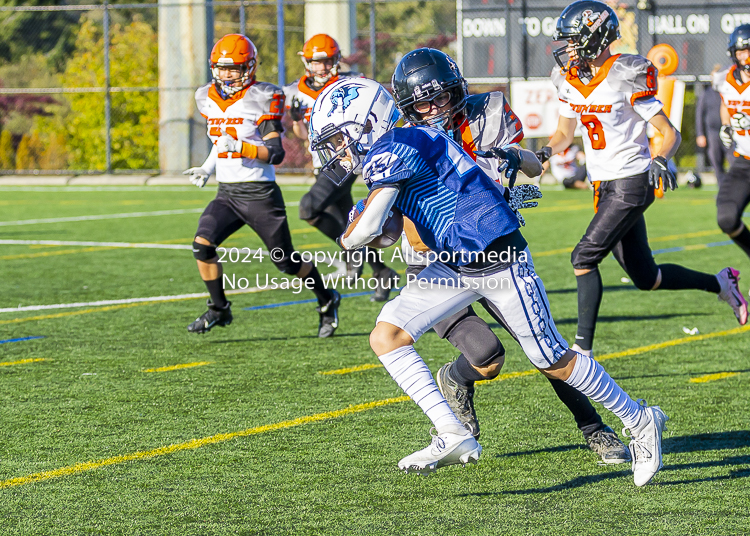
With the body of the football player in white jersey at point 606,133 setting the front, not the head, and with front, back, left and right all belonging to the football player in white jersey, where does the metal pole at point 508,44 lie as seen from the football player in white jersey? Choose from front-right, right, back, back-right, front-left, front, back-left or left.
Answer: back-right

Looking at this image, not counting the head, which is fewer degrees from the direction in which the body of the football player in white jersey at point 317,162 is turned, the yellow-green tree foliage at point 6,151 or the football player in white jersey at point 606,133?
the football player in white jersey

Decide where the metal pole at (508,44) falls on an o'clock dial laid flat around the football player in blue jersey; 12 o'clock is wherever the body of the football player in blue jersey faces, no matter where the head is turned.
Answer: The metal pole is roughly at 3 o'clock from the football player in blue jersey.

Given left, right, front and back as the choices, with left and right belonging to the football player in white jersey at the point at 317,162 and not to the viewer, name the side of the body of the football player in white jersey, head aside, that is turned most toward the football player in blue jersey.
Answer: front

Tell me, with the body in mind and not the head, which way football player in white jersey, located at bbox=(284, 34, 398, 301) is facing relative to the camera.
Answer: toward the camera

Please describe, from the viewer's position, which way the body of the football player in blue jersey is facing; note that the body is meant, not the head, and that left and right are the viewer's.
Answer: facing to the left of the viewer

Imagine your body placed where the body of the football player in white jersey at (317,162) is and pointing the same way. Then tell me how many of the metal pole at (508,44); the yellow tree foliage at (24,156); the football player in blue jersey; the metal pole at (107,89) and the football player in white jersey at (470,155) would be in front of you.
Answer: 2

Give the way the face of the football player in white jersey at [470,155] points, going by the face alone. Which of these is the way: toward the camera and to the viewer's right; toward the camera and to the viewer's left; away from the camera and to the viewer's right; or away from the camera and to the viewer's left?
toward the camera and to the viewer's left

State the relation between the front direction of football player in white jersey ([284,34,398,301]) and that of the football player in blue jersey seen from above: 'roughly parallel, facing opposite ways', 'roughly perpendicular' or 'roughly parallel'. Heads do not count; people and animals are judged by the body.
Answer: roughly perpendicular

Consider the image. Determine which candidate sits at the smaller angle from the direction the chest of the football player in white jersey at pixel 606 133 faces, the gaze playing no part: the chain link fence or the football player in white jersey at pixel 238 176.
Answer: the football player in white jersey

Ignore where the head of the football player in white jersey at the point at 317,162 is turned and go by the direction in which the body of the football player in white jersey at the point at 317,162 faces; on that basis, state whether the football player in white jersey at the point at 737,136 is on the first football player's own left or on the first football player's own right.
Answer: on the first football player's own left

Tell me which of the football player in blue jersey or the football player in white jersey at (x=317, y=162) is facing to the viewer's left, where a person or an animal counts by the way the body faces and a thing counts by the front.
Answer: the football player in blue jersey

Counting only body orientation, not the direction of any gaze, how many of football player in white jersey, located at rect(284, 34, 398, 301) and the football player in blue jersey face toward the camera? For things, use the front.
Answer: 1
